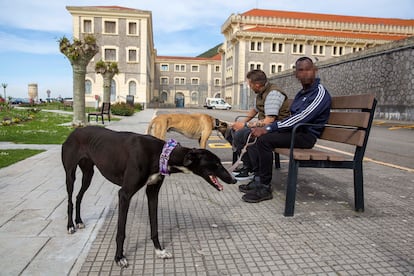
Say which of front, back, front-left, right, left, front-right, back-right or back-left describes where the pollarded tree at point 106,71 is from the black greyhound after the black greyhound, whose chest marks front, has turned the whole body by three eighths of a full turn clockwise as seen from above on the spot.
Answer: right

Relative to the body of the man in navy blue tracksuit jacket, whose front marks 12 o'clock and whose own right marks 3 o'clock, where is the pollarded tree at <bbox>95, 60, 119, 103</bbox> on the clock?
The pollarded tree is roughly at 2 o'clock from the man in navy blue tracksuit jacket.

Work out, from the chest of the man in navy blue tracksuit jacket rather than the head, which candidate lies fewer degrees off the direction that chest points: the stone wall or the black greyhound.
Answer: the black greyhound

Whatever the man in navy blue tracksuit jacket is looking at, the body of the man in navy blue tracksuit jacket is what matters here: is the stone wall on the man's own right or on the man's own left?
on the man's own right

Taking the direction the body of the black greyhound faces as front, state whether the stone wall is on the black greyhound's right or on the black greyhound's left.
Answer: on the black greyhound's left

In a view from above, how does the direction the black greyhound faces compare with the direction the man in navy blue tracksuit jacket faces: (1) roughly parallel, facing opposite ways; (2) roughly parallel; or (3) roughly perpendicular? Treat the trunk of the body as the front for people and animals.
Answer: roughly parallel, facing opposite ways

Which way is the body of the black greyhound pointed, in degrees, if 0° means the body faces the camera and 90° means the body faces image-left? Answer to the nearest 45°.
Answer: approximately 315°

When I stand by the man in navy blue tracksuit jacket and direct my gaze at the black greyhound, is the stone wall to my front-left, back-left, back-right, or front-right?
back-right

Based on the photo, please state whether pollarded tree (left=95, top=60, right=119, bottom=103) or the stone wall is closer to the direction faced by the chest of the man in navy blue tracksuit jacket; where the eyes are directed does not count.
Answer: the pollarded tree

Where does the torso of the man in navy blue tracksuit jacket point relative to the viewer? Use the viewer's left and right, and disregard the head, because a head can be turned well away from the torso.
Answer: facing to the left of the viewer
